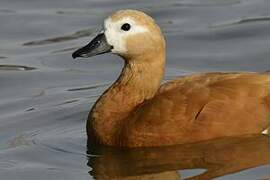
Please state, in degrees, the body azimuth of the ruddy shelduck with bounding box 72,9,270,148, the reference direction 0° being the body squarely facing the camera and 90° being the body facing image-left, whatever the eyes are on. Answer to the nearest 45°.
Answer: approximately 90°
